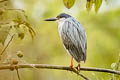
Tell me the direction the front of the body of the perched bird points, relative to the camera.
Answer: to the viewer's left

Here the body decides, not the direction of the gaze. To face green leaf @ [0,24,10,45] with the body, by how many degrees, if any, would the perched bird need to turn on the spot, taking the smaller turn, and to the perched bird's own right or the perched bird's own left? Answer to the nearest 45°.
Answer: approximately 45° to the perched bird's own left
